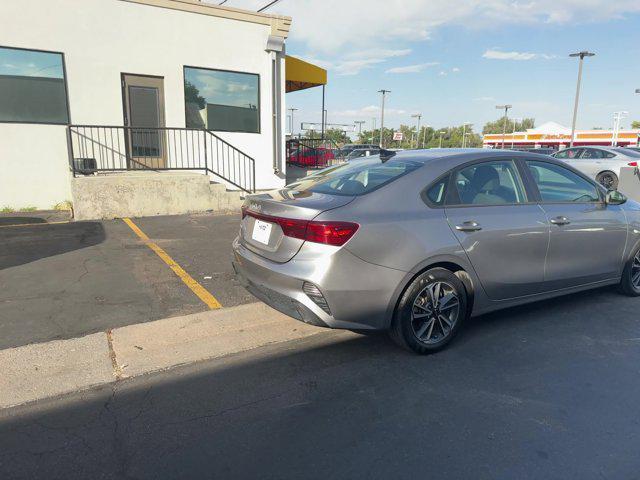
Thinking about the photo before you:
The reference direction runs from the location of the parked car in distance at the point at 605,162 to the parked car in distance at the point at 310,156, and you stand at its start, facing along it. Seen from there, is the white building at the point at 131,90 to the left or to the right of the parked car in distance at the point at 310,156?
left

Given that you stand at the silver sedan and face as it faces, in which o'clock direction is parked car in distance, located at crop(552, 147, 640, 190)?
The parked car in distance is roughly at 11 o'clock from the silver sedan.

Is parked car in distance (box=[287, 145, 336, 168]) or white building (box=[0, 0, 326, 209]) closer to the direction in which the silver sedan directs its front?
the parked car in distance

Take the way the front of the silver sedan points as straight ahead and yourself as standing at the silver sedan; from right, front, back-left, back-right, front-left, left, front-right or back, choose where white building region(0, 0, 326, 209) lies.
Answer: left

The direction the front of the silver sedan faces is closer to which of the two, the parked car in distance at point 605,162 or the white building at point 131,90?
the parked car in distance

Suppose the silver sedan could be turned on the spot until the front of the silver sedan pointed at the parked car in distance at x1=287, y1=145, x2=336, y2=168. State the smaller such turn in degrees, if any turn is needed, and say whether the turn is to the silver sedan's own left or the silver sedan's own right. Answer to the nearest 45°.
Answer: approximately 45° to the silver sedan's own left

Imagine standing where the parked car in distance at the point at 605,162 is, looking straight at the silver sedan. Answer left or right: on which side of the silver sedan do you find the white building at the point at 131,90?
right

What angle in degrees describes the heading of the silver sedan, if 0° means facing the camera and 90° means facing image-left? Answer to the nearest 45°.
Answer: approximately 225°
